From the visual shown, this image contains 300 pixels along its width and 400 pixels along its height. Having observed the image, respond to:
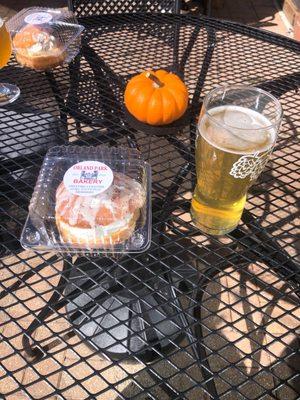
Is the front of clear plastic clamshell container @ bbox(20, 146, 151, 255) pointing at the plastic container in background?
no

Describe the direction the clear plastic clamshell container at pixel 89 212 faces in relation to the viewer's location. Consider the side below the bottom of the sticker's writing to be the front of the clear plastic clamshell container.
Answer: facing the viewer

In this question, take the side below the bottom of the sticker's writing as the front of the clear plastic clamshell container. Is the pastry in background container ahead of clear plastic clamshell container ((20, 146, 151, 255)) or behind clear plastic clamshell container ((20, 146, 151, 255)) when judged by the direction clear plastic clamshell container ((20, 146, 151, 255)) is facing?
behind

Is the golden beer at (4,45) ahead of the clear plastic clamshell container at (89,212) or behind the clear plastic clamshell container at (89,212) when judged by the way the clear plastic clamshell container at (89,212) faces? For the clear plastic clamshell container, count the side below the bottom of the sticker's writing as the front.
behind
